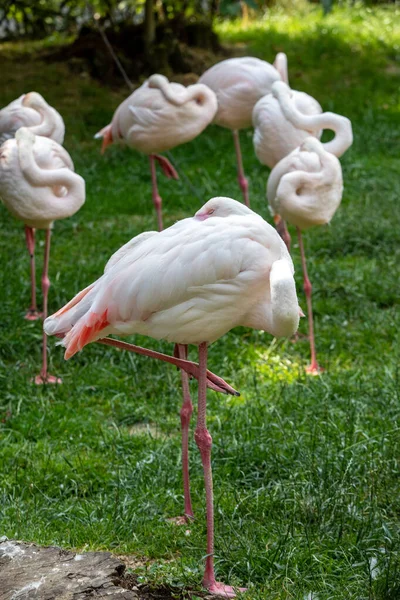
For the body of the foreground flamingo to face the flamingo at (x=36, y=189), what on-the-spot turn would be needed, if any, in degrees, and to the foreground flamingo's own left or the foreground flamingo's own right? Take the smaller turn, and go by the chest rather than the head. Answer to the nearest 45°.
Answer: approximately 90° to the foreground flamingo's own left

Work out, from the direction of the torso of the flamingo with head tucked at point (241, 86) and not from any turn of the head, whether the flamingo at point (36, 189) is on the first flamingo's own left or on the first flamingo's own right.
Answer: on the first flamingo's own right

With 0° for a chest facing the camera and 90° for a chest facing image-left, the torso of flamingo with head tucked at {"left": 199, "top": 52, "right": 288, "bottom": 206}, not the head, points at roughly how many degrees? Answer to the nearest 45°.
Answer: approximately 270°

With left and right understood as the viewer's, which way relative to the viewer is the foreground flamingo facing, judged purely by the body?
facing to the right of the viewer

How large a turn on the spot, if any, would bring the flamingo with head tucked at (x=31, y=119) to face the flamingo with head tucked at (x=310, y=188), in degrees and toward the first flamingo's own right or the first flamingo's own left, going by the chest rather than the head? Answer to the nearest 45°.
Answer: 0° — it already faces it

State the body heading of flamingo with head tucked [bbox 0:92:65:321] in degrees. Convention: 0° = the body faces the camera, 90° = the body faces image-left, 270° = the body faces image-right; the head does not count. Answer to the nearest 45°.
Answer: approximately 315°

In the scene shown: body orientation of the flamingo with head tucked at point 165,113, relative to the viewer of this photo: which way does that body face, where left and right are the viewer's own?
facing to the right of the viewer

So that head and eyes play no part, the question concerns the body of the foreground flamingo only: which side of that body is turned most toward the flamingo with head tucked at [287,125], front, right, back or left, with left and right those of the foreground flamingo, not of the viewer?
left

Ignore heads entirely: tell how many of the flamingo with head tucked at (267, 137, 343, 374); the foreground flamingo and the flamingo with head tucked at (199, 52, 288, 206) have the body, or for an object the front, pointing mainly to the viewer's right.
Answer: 2

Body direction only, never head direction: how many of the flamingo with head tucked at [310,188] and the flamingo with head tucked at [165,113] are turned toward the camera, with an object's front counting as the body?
1

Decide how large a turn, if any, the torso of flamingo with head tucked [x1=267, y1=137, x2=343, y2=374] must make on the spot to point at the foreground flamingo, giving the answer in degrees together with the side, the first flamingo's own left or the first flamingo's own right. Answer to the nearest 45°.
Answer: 0° — it already faces it

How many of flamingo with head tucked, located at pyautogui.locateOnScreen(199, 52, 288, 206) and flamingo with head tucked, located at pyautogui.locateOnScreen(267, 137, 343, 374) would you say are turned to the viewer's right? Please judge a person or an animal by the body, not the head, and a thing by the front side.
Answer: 1

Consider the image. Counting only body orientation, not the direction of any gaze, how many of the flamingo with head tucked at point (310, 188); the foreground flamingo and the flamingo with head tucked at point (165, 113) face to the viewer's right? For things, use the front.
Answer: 2
